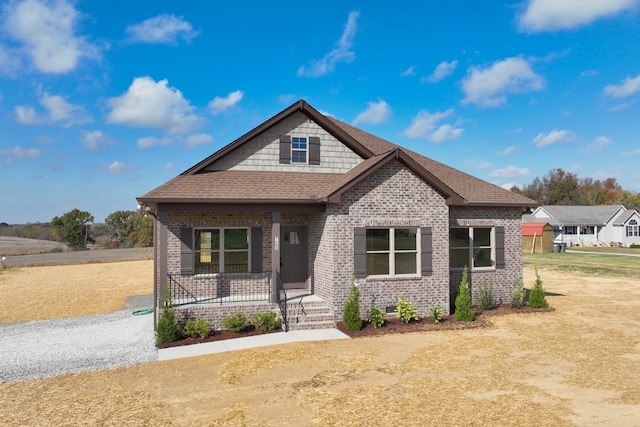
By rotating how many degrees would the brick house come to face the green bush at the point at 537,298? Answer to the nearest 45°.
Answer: approximately 90° to its left

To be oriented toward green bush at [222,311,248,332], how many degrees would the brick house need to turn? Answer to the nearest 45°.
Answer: approximately 45° to its right

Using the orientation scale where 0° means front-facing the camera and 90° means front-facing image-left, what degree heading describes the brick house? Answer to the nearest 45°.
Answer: approximately 0°
